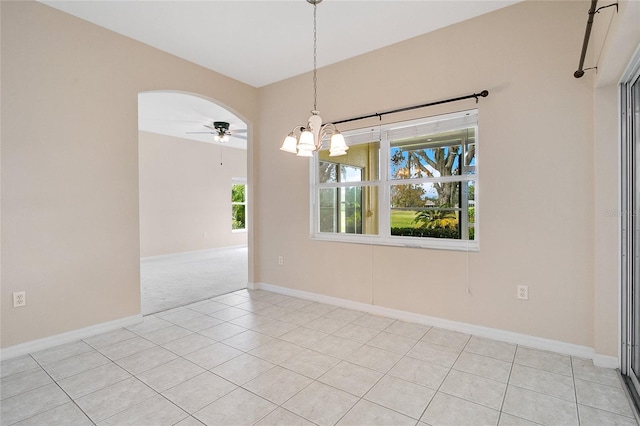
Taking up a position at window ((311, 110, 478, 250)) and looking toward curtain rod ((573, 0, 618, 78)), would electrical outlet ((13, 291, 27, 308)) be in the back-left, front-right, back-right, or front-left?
back-right

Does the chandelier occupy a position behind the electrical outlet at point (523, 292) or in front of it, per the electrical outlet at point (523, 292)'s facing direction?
in front

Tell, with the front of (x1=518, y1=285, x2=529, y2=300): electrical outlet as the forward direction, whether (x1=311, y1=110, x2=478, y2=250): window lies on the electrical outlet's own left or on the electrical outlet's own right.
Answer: on the electrical outlet's own right

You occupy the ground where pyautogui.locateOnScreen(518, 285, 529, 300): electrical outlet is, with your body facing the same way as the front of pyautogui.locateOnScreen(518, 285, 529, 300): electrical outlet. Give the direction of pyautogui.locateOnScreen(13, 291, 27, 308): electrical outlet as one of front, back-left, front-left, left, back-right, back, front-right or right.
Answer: front-right

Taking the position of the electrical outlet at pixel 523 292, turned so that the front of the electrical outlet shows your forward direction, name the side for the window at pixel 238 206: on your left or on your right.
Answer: on your right

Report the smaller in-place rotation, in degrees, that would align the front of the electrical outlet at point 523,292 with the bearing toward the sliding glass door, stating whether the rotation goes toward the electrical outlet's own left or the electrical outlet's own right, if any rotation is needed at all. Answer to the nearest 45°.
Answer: approximately 90° to the electrical outlet's own left

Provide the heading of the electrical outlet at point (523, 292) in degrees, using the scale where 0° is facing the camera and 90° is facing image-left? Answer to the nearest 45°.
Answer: approximately 0°
